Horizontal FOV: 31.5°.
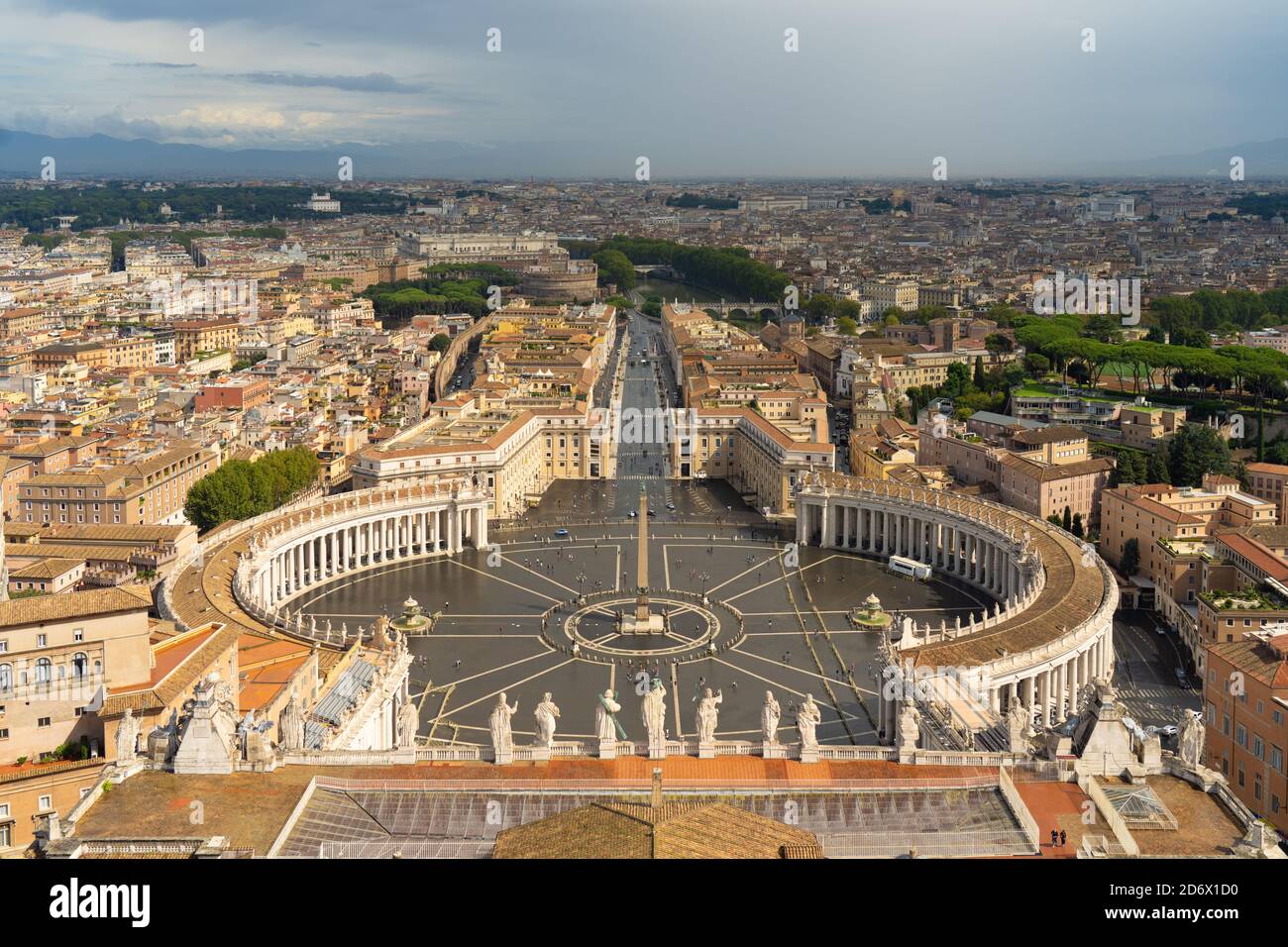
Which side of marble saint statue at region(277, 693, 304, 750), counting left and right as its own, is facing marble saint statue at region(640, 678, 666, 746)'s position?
right

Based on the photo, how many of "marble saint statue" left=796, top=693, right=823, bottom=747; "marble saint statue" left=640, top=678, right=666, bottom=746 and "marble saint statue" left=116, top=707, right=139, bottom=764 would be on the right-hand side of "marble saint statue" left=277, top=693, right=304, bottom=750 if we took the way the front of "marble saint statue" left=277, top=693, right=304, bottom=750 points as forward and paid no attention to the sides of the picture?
2

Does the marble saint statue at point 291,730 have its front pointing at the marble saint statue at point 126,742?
no

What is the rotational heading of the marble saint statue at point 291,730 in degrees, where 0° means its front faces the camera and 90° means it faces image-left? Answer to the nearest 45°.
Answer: approximately 180°

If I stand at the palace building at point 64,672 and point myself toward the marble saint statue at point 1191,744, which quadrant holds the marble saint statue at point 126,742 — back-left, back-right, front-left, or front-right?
front-right

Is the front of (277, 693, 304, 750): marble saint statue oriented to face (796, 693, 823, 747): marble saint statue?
no

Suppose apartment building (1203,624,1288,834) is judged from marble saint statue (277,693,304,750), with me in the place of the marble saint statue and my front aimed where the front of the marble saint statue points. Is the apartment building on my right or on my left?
on my right

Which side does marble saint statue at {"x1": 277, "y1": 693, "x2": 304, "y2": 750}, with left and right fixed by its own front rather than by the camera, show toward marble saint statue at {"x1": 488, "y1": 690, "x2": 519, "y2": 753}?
right

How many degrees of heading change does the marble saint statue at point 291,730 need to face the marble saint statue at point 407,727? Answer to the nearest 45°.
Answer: approximately 45° to its right

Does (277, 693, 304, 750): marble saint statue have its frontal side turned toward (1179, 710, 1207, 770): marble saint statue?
no
